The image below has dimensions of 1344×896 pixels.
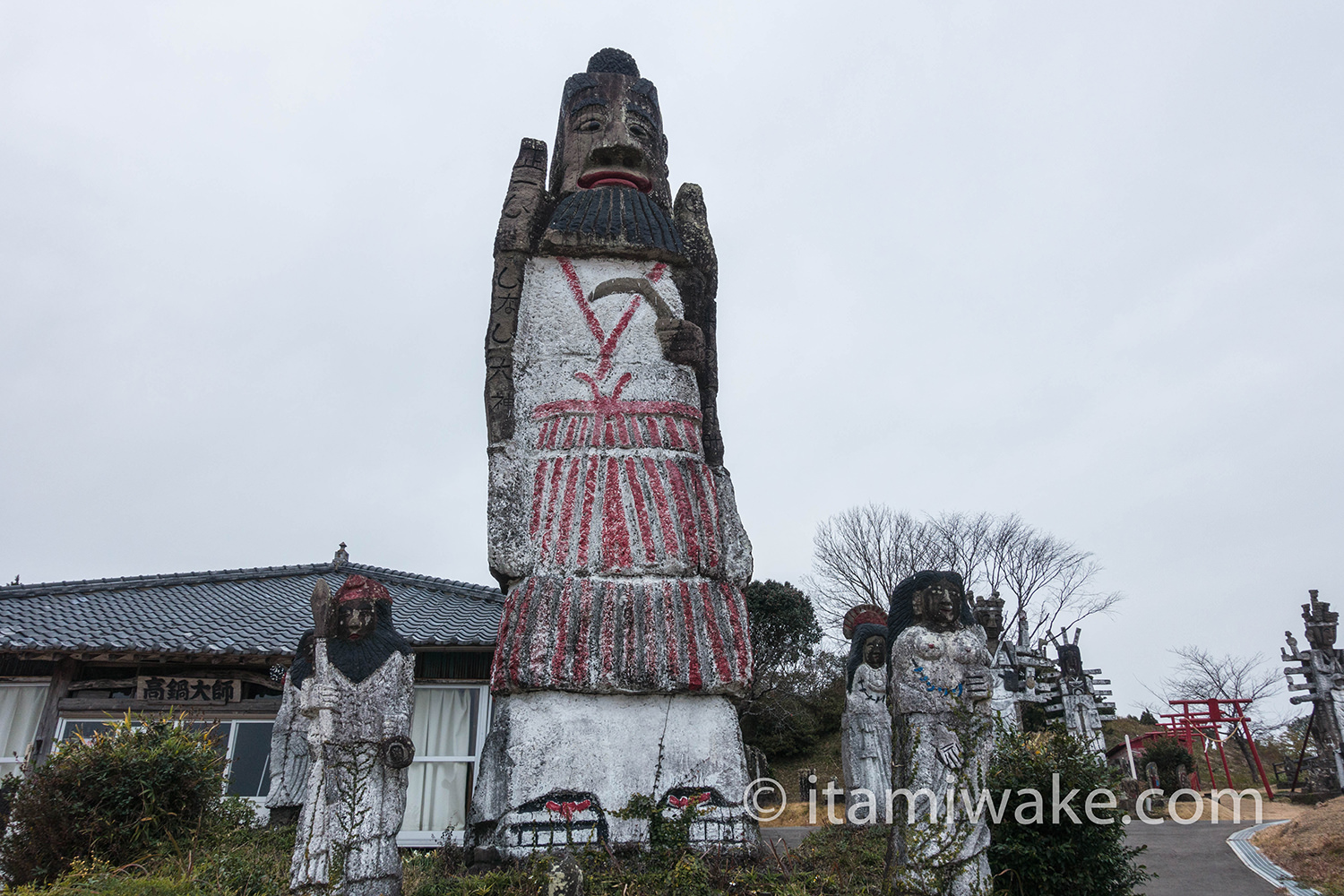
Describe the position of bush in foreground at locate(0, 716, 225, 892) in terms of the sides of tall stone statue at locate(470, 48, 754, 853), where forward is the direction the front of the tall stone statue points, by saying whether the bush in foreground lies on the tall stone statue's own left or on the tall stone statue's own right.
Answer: on the tall stone statue's own right

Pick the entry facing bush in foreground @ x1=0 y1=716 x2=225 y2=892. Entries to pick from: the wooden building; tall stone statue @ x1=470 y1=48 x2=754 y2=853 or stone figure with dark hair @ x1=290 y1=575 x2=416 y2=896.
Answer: the wooden building

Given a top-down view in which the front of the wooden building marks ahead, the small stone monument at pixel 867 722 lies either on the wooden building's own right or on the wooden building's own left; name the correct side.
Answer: on the wooden building's own left

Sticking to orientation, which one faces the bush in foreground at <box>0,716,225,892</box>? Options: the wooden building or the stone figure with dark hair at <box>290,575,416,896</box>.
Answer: the wooden building

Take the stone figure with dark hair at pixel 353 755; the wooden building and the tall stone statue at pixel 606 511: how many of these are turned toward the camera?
3

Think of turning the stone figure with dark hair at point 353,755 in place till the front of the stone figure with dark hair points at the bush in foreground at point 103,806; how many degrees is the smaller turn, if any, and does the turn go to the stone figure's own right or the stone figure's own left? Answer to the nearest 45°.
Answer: approximately 135° to the stone figure's own right

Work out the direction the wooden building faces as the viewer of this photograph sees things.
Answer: facing the viewer

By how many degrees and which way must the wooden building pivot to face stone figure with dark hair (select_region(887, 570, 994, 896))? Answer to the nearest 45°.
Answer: approximately 45° to its left

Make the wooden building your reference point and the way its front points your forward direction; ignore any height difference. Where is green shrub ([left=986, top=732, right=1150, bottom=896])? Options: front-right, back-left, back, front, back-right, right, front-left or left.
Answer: front-left

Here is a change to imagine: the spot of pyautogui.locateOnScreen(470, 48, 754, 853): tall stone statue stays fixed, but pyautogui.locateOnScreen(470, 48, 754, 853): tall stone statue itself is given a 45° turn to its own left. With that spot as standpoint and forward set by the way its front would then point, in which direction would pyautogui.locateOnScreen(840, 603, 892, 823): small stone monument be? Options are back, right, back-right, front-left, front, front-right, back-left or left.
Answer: left

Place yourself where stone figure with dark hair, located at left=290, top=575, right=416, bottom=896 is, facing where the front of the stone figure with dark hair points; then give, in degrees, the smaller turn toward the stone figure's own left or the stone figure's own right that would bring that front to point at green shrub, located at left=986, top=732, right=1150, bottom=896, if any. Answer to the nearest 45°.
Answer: approximately 90° to the stone figure's own left

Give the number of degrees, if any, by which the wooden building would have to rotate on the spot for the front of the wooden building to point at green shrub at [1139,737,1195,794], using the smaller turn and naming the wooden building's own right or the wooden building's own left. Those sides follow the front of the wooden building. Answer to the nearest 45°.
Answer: approximately 90° to the wooden building's own left

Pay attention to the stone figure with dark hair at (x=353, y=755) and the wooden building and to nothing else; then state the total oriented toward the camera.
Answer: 2

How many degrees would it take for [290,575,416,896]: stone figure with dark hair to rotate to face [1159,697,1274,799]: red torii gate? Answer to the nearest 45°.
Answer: approximately 135° to its left

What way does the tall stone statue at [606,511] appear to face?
toward the camera
